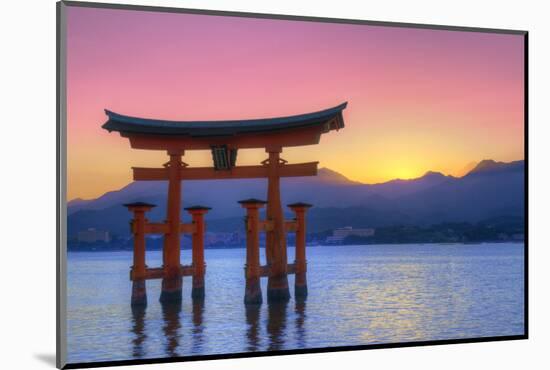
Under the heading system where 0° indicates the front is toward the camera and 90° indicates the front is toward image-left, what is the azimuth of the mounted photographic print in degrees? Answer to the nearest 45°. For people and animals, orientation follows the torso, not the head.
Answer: approximately 315°
